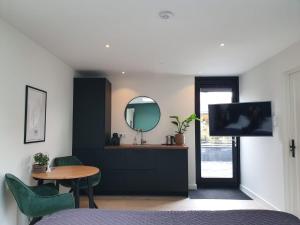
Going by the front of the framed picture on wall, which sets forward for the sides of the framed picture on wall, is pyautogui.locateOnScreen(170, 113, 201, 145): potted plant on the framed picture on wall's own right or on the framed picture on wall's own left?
on the framed picture on wall's own left

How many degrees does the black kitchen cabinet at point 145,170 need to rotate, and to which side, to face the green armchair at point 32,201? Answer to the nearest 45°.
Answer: approximately 45° to its right

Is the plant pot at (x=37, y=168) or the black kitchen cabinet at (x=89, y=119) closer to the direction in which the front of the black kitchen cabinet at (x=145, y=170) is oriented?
the plant pot

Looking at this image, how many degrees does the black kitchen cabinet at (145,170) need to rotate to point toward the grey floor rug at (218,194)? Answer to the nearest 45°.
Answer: approximately 90° to its left

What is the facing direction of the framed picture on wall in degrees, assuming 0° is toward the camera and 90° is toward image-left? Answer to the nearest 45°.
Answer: approximately 315°

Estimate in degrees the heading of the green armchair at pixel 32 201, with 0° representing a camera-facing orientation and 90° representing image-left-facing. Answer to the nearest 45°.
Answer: approximately 225°

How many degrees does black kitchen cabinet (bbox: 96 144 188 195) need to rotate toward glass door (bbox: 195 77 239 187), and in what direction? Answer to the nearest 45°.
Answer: approximately 135° to its left
